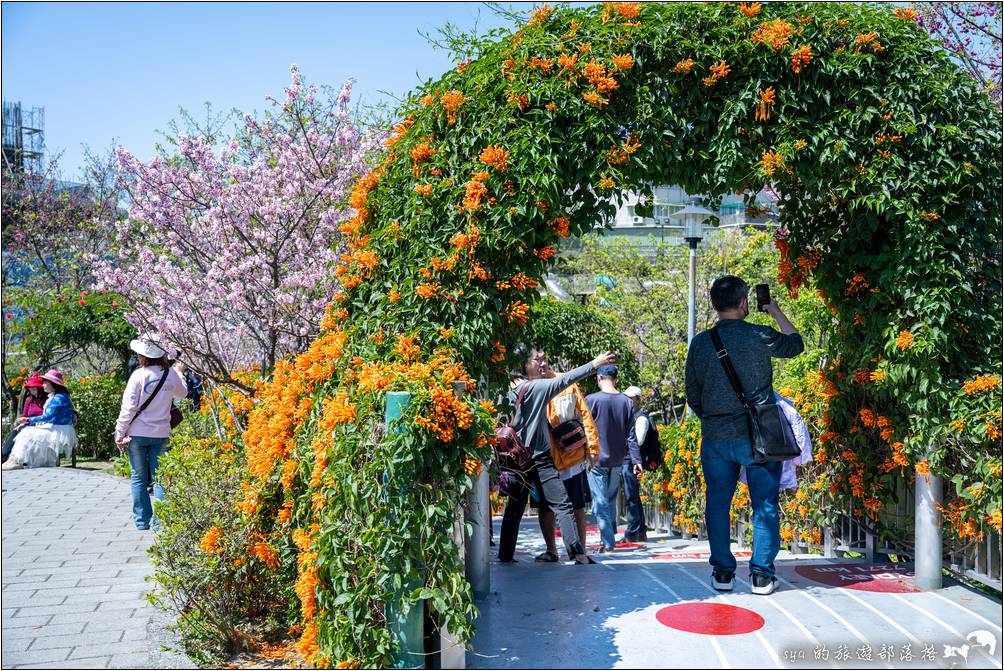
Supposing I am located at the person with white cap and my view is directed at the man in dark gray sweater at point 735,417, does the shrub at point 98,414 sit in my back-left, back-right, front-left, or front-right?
back-right

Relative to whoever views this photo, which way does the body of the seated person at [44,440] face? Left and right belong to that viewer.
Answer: facing to the left of the viewer

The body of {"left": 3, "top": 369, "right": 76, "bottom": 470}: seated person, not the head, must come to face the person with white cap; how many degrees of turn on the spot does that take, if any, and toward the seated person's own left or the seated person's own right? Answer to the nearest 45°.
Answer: approximately 135° to the seated person's own left

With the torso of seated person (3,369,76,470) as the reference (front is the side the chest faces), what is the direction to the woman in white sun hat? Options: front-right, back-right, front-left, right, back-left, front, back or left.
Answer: left

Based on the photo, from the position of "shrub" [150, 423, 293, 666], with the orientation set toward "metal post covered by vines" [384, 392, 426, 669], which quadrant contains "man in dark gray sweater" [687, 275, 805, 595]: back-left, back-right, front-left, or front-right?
front-left
